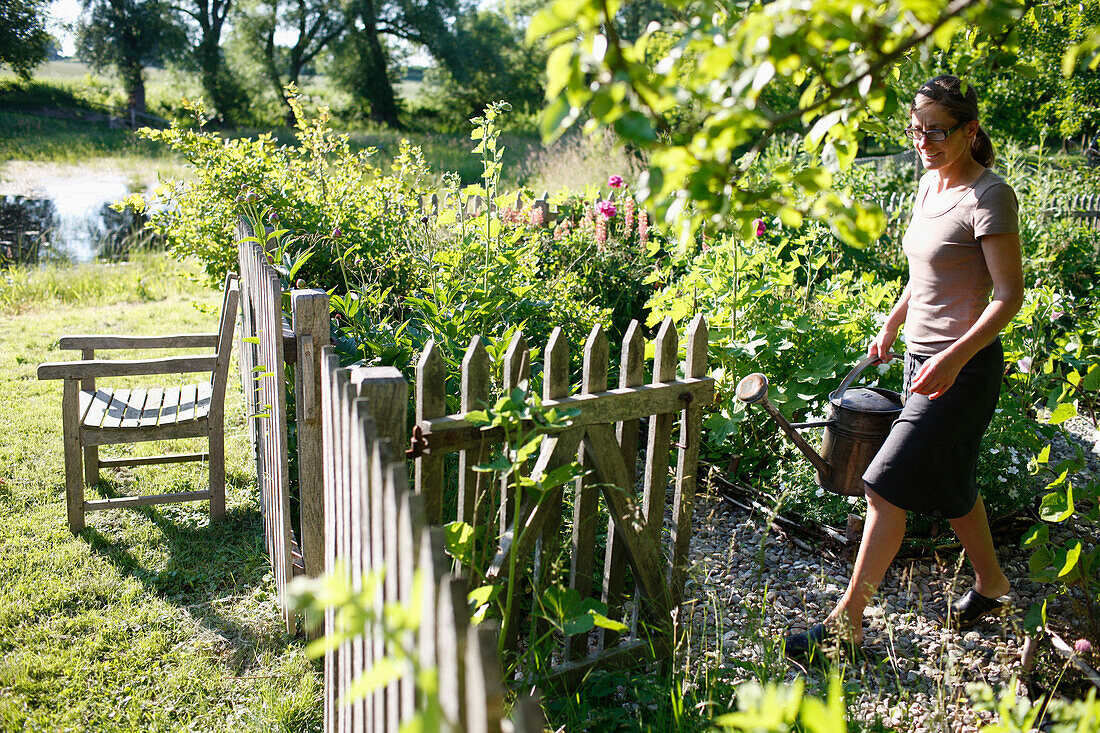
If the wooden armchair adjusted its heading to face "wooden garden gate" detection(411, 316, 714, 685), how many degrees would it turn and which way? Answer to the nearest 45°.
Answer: approximately 135° to its left

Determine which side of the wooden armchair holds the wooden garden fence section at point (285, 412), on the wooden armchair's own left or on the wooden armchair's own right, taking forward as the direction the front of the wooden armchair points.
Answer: on the wooden armchair's own left

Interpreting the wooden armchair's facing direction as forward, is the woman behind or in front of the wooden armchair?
behind

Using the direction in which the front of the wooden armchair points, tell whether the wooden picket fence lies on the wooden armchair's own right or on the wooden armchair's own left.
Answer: on the wooden armchair's own left

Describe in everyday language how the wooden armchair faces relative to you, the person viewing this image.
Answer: facing to the left of the viewer
